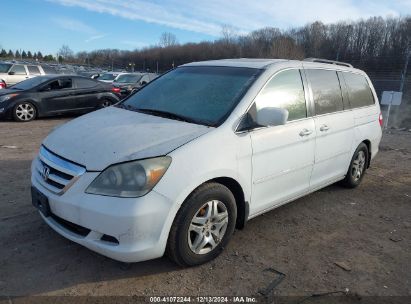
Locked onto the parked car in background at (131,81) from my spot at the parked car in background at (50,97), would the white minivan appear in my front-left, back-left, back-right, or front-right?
back-right

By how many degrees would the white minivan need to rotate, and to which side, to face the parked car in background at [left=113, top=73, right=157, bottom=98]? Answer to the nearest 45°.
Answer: approximately 135° to its right

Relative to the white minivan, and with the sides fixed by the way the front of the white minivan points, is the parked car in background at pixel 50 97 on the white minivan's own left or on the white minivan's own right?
on the white minivan's own right

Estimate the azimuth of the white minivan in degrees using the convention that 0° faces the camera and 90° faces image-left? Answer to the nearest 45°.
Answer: approximately 45°

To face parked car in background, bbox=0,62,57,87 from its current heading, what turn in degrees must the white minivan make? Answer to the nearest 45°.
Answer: approximately 90° to its right
